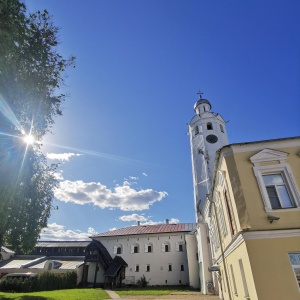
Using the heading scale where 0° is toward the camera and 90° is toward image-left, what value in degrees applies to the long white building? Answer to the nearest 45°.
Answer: approximately 0°

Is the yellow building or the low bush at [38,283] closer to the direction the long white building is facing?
the yellow building

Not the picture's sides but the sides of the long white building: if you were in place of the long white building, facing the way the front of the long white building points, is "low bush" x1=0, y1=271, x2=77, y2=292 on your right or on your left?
on your right

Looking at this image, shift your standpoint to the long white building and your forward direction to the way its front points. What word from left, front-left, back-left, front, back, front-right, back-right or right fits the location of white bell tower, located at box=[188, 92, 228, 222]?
front-left

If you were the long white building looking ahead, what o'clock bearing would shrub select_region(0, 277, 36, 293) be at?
The shrub is roughly at 2 o'clock from the long white building.

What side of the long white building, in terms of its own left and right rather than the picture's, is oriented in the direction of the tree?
front

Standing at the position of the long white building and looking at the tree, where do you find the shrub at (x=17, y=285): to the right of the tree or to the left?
right
